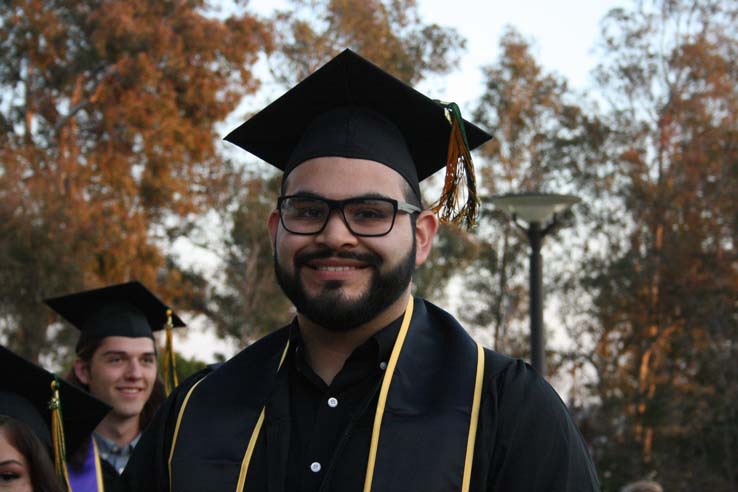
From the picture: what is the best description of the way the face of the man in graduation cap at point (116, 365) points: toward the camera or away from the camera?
toward the camera

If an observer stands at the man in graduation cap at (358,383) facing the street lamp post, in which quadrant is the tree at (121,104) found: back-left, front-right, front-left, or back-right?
front-left

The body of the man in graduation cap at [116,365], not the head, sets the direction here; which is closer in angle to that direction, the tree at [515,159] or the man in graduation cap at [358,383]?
the man in graduation cap at [358,383]

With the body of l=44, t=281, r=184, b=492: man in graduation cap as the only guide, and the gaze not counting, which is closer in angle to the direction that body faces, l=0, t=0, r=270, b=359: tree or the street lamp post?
the street lamp post

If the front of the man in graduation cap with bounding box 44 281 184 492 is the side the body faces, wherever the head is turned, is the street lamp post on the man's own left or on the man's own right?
on the man's own left

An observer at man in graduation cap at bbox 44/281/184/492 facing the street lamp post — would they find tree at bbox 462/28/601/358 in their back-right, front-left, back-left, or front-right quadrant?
front-left

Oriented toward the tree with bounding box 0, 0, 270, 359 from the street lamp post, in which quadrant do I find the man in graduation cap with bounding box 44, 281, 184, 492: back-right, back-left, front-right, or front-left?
back-left

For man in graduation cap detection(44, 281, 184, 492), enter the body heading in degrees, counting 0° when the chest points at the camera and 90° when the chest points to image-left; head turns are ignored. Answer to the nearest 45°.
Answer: approximately 315°

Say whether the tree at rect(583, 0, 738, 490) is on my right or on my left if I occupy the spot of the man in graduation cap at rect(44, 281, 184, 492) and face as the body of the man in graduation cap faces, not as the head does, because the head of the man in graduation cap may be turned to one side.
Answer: on my left

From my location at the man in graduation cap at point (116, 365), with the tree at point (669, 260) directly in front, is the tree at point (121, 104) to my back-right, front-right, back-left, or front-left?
front-left

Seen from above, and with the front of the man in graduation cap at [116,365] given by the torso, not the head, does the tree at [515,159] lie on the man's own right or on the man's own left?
on the man's own left

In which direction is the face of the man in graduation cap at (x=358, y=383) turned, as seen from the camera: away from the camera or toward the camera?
toward the camera

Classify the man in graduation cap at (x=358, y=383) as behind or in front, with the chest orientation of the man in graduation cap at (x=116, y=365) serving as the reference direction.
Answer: in front
